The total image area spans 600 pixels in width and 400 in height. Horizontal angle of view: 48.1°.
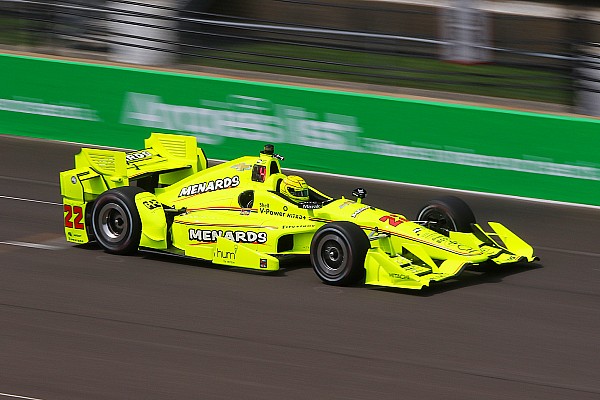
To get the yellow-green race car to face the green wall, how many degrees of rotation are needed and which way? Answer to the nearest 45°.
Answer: approximately 135° to its left

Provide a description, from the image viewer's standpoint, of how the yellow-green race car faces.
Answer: facing the viewer and to the right of the viewer

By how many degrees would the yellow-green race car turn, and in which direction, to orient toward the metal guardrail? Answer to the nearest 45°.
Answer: approximately 135° to its left
